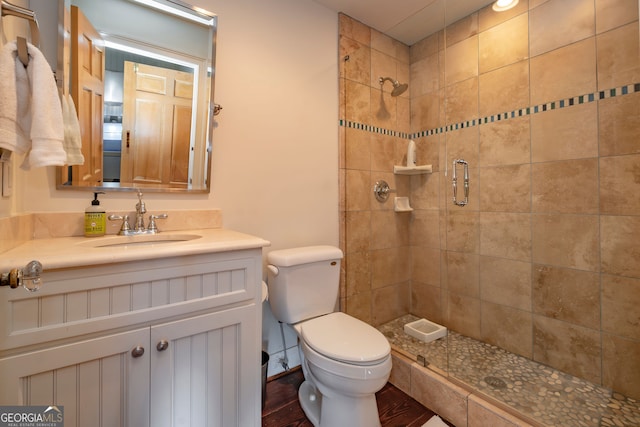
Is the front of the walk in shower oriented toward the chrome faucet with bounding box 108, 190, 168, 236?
yes

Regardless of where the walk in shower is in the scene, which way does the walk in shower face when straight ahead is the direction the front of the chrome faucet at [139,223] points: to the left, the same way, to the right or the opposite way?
to the right

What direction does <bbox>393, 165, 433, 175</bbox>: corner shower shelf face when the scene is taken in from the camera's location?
facing the viewer

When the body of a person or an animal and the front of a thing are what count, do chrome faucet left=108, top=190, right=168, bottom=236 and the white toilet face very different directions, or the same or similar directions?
same or similar directions

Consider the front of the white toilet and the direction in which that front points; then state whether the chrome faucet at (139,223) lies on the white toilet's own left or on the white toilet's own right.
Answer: on the white toilet's own right

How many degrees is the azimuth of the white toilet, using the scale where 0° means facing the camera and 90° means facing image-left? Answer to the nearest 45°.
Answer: approximately 315°

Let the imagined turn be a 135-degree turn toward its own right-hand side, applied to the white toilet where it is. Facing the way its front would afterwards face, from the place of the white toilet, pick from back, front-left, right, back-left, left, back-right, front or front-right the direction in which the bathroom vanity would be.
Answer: front-left

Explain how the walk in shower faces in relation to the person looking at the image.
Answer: facing the viewer and to the left of the viewer

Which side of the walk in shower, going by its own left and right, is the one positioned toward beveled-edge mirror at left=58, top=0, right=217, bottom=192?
front

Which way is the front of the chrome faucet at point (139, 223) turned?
toward the camera

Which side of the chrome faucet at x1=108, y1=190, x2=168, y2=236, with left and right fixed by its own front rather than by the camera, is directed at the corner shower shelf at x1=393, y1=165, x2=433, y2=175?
left

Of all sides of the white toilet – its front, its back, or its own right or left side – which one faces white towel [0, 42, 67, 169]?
right

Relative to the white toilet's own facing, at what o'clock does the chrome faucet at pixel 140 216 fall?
The chrome faucet is roughly at 4 o'clock from the white toilet.

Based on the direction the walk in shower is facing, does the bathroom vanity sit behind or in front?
in front

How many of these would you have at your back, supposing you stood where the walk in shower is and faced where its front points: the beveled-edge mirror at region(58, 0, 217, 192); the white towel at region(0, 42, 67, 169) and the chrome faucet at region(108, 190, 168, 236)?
0
